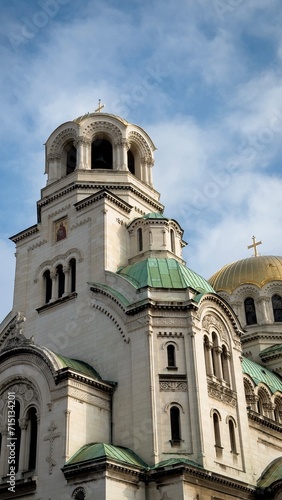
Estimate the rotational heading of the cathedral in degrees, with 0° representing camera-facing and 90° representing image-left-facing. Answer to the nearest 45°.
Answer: approximately 45°
